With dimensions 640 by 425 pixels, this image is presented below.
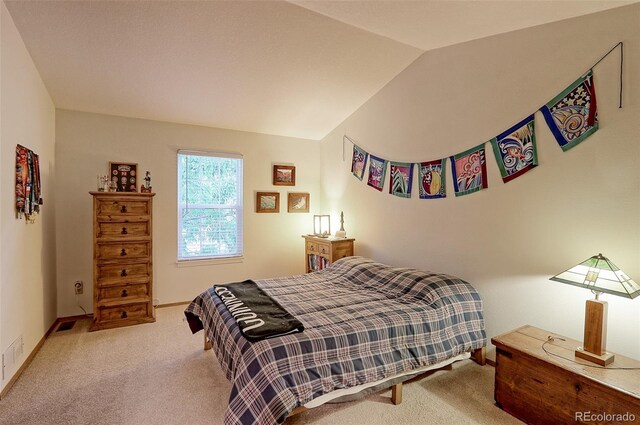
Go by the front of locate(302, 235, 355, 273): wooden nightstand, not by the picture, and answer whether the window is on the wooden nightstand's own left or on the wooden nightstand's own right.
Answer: on the wooden nightstand's own right

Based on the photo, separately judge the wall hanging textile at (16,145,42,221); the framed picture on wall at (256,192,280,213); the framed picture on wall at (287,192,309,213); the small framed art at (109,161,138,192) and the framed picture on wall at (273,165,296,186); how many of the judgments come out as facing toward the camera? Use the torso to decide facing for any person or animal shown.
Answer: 4

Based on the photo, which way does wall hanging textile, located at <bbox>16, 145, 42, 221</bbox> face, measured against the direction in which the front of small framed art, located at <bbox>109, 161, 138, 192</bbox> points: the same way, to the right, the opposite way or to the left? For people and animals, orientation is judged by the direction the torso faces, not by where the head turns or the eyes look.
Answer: to the left

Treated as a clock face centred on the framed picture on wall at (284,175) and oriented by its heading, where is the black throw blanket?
The black throw blanket is roughly at 12 o'clock from the framed picture on wall.

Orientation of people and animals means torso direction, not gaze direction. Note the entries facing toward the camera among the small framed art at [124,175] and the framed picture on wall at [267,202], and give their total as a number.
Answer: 2

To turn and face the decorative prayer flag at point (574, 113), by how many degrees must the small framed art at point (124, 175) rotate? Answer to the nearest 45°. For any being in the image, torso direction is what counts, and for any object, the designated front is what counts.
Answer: approximately 45° to its left

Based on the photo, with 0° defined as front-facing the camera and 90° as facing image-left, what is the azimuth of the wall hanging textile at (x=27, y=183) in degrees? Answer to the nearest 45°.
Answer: approximately 270°

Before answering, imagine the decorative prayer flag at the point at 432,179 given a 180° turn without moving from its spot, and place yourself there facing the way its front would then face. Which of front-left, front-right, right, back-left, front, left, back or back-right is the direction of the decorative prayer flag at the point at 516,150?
right

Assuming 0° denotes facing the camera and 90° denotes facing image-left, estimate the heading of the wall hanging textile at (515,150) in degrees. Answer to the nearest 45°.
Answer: approximately 45°
